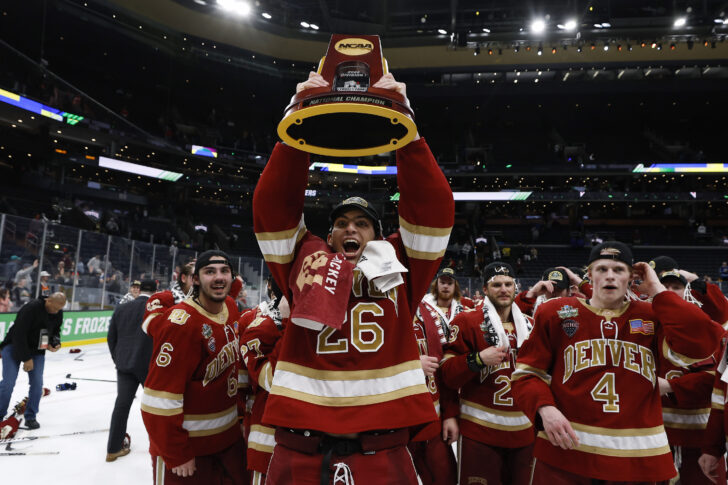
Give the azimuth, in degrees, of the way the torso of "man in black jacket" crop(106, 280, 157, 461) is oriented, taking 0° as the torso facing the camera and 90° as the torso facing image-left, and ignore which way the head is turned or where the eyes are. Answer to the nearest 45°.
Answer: approximately 225°

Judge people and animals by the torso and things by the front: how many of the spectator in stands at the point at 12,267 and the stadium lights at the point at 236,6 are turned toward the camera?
1
